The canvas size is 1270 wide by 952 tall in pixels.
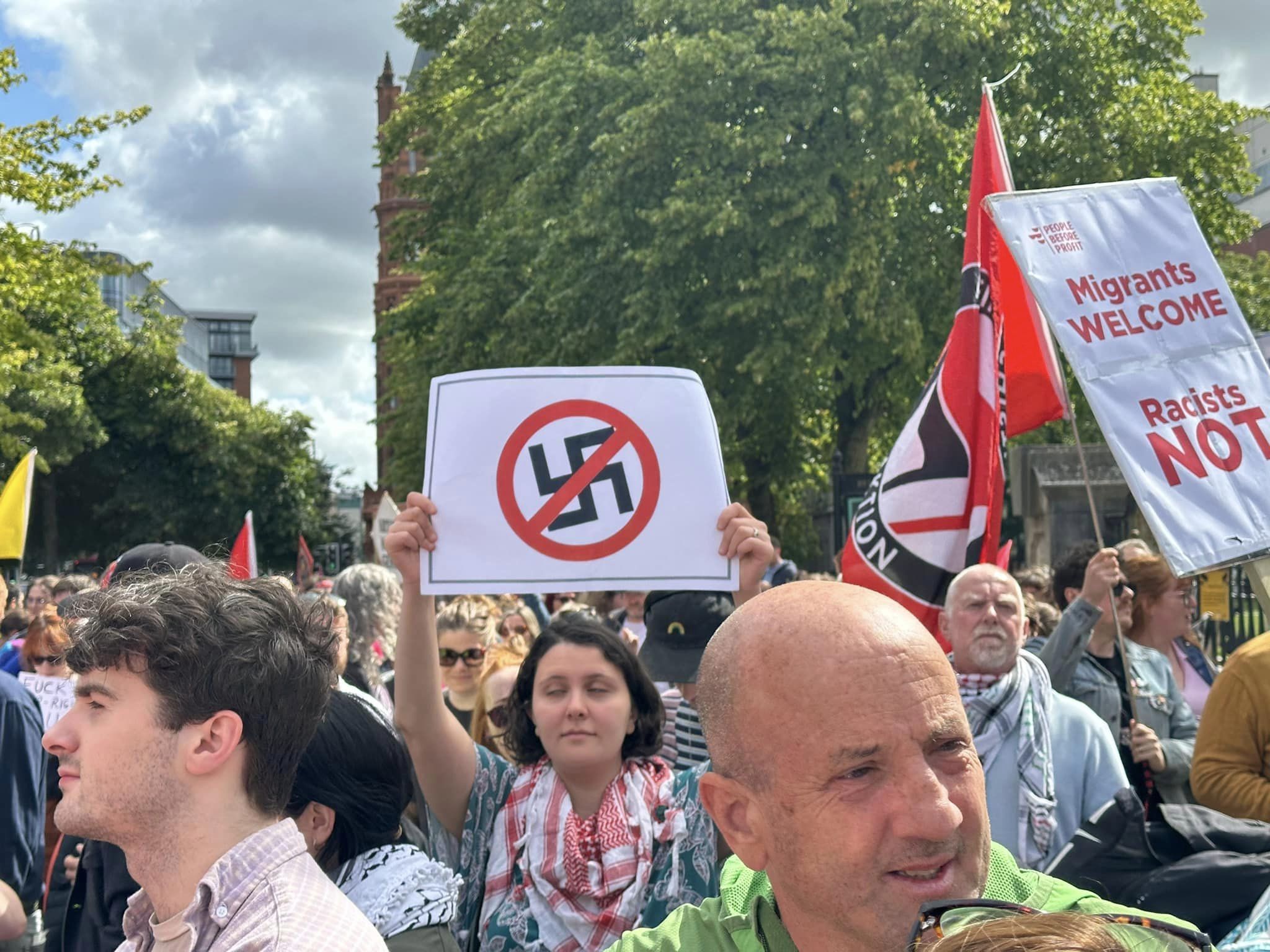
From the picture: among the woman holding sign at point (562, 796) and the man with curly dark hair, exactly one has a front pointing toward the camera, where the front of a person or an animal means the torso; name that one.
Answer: the woman holding sign

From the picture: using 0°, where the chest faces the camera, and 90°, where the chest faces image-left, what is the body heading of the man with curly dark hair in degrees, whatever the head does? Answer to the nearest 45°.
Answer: approximately 90°

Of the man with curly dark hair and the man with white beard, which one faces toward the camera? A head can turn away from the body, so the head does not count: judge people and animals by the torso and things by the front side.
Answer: the man with white beard

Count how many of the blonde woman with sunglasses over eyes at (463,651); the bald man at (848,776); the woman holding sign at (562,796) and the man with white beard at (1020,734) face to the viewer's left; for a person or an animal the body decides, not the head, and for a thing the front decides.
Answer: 0

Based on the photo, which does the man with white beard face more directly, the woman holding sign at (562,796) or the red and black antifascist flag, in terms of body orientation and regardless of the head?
the woman holding sign

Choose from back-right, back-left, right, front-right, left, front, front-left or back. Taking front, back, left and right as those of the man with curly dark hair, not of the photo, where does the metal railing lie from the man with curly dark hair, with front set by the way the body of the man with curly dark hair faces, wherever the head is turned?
back-right

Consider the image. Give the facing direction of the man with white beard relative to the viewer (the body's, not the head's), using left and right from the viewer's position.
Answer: facing the viewer

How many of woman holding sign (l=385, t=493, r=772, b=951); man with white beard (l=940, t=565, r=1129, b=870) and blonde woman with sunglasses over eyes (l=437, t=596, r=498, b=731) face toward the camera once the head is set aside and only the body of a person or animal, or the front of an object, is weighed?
3

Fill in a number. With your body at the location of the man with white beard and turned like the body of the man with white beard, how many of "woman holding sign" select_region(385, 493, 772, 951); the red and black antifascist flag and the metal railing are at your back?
2

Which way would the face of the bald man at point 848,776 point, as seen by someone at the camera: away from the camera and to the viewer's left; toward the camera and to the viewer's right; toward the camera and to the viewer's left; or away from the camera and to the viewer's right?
toward the camera and to the viewer's right

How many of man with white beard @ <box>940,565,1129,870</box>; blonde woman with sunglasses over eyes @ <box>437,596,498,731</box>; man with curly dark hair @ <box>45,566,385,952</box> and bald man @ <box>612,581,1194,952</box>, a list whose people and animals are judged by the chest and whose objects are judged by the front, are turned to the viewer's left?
1

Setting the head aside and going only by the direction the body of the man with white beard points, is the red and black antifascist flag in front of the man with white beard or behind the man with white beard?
behind

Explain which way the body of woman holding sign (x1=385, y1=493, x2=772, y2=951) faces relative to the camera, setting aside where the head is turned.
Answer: toward the camera

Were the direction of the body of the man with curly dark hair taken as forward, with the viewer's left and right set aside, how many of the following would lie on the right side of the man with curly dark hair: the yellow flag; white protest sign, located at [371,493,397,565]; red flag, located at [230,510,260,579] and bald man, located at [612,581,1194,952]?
3

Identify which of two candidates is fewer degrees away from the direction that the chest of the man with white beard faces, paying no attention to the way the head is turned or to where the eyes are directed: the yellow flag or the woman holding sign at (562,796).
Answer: the woman holding sign

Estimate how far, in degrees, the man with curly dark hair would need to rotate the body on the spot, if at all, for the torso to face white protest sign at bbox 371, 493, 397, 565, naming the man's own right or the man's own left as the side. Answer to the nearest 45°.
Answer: approximately 90° to the man's own right

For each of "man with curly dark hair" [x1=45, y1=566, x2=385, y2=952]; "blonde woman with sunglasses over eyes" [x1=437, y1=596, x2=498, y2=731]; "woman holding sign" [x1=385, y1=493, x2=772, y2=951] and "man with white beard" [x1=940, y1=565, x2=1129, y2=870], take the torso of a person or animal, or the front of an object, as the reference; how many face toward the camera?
3
